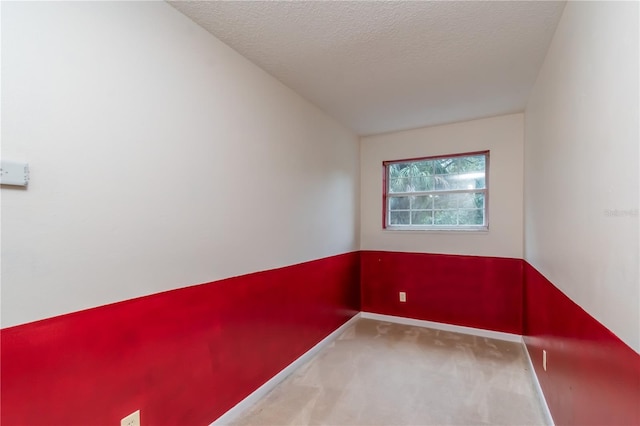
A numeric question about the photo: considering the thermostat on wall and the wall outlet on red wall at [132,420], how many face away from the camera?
0

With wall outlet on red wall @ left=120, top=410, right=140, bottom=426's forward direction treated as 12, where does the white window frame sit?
The white window frame is roughly at 10 o'clock from the wall outlet on red wall.

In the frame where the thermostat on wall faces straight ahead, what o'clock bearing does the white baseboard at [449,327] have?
The white baseboard is roughly at 9 o'clock from the thermostat on wall.

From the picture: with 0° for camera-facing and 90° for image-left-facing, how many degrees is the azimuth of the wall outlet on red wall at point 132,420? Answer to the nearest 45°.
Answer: approximately 315°

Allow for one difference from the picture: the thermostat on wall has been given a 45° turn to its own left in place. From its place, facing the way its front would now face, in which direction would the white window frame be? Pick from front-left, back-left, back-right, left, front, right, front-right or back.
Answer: front-left

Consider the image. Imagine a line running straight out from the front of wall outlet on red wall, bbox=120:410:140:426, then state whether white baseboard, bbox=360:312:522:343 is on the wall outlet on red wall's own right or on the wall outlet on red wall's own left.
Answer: on the wall outlet on red wall's own left

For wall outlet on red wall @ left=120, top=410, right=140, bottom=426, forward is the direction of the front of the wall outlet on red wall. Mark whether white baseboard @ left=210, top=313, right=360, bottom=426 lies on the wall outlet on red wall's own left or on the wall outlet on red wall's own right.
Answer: on the wall outlet on red wall's own left
